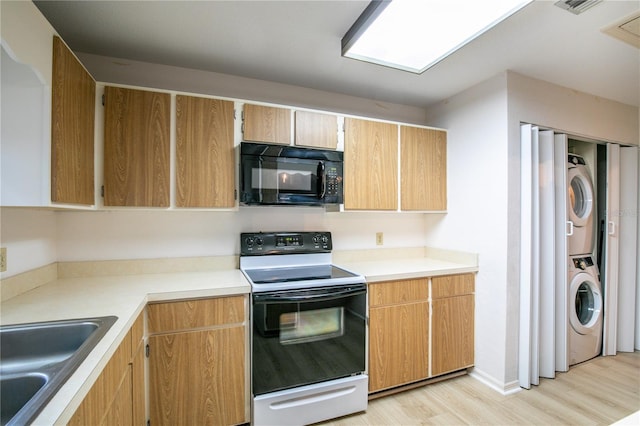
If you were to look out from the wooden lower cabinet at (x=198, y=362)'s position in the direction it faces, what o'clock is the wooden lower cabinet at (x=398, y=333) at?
the wooden lower cabinet at (x=398, y=333) is roughly at 9 o'clock from the wooden lower cabinet at (x=198, y=362).

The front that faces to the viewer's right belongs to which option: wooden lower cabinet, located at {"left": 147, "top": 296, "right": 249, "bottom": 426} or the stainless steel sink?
the stainless steel sink

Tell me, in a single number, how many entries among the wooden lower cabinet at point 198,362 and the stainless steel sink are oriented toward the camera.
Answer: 1

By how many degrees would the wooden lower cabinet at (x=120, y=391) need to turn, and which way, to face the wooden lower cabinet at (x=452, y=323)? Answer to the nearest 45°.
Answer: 0° — it already faces it

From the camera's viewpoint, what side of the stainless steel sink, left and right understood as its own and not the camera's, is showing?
right

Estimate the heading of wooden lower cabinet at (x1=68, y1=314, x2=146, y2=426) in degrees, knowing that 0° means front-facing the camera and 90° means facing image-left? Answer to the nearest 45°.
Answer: approximately 270°

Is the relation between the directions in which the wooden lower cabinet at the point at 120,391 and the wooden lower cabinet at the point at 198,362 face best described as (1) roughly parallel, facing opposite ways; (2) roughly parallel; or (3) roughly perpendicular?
roughly perpendicular
